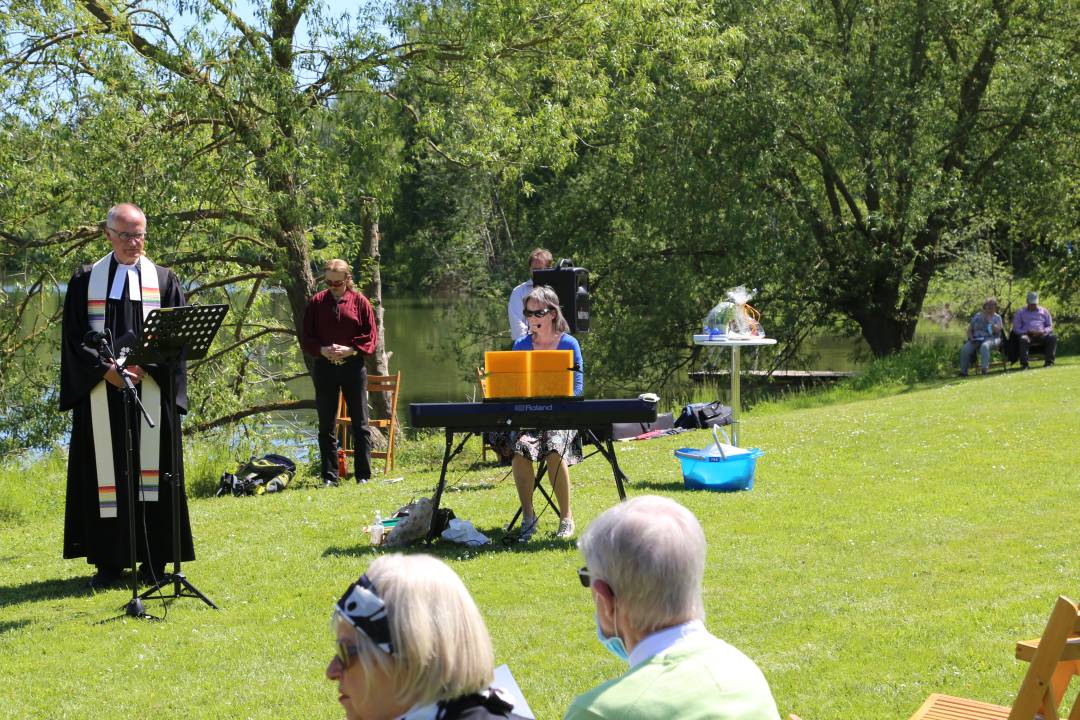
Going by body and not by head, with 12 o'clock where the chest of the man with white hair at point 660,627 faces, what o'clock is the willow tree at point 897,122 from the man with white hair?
The willow tree is roughly at 2 o'clock from the man with white hair.

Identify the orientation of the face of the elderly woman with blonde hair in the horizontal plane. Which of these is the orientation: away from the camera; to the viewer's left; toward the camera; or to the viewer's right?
to the viewer's left

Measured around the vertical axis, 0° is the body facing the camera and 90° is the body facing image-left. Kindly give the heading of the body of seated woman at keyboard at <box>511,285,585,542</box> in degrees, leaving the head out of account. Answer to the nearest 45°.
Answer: approximately 0°

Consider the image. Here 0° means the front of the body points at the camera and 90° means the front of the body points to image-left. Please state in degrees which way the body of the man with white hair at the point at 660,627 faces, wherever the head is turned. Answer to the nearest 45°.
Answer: approximately 135°

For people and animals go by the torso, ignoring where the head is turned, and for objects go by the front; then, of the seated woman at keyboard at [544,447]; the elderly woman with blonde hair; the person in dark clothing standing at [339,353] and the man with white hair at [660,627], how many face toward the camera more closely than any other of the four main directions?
2

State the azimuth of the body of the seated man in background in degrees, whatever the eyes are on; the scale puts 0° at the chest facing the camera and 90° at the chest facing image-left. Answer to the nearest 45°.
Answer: approximately 0°

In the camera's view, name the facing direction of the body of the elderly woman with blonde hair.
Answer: to the viewer's left

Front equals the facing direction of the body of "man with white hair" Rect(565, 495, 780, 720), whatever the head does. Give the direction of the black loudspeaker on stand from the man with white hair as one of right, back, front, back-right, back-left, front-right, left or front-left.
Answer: front-right

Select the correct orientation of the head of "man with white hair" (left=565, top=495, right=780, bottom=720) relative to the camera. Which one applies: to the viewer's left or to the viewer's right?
to the viewer's left

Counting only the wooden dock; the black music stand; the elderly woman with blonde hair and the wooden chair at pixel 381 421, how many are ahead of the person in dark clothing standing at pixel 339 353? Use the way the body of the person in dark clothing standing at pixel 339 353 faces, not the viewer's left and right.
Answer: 2

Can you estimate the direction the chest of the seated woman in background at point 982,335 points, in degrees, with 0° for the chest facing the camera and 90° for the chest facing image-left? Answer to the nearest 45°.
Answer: approximately 45°

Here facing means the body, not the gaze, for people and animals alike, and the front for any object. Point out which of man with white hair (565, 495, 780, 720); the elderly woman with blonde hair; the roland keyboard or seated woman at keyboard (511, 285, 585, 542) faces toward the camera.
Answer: the seated woman at keyboard

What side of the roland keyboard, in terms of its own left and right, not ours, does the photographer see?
back

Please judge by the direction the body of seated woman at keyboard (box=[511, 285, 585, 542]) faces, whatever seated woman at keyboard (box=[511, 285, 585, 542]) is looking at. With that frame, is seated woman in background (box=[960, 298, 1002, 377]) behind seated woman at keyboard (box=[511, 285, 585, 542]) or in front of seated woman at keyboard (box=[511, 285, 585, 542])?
behind
